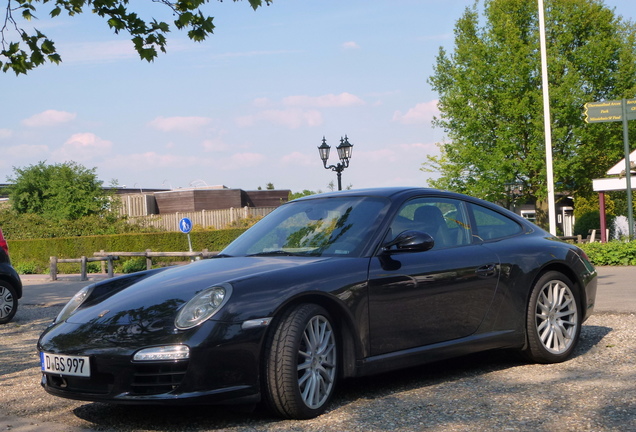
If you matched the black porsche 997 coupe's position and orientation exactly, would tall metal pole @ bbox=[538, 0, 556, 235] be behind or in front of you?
behind

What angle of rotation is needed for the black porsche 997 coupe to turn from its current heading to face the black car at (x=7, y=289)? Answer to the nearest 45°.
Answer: approximately 90° to its right

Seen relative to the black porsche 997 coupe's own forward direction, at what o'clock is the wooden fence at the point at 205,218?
The wooden fence is roughly at 4 o'clock from the black porsche 997 coupe.

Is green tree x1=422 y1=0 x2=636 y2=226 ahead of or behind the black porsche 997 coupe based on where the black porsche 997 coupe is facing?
behind

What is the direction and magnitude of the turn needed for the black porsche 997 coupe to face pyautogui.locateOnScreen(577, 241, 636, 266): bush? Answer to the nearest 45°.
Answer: approximately 180°

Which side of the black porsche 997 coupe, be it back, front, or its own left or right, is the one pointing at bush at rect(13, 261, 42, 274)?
right

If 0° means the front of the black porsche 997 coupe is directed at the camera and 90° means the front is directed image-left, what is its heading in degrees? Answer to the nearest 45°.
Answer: approximately 45°

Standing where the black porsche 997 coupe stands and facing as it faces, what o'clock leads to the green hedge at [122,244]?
The green hedge is roughly at 4 o'clock from the black porsche 997 coupe.
